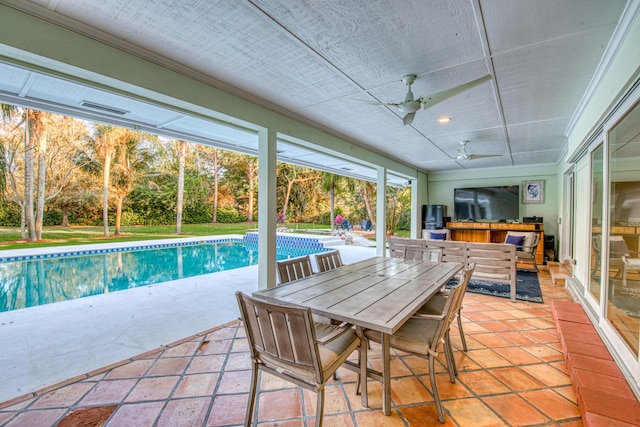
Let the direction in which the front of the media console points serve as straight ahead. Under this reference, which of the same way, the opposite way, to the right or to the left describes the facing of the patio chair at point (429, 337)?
to the right

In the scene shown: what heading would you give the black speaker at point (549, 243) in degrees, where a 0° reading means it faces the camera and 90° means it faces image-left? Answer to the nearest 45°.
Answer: approximately 0°

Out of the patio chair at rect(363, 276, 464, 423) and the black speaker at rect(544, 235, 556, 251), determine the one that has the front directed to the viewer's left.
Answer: the patio chair

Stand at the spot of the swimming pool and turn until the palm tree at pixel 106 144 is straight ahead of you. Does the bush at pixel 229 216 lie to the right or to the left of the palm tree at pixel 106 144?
right

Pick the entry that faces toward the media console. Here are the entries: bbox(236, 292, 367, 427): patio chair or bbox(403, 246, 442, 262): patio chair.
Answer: bbox(236, 292, 367, 427): patio chair

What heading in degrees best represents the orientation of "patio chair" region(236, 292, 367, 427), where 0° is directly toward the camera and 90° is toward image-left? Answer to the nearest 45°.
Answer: approximately 225°

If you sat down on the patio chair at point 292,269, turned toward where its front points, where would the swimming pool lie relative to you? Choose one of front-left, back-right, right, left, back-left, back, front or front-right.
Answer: back

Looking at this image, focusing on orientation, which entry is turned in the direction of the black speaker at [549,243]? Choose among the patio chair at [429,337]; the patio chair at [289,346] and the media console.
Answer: the patio chair at [289,346]

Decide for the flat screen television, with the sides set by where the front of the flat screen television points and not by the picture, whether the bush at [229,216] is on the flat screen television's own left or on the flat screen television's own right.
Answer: on the flat screen television's own right
